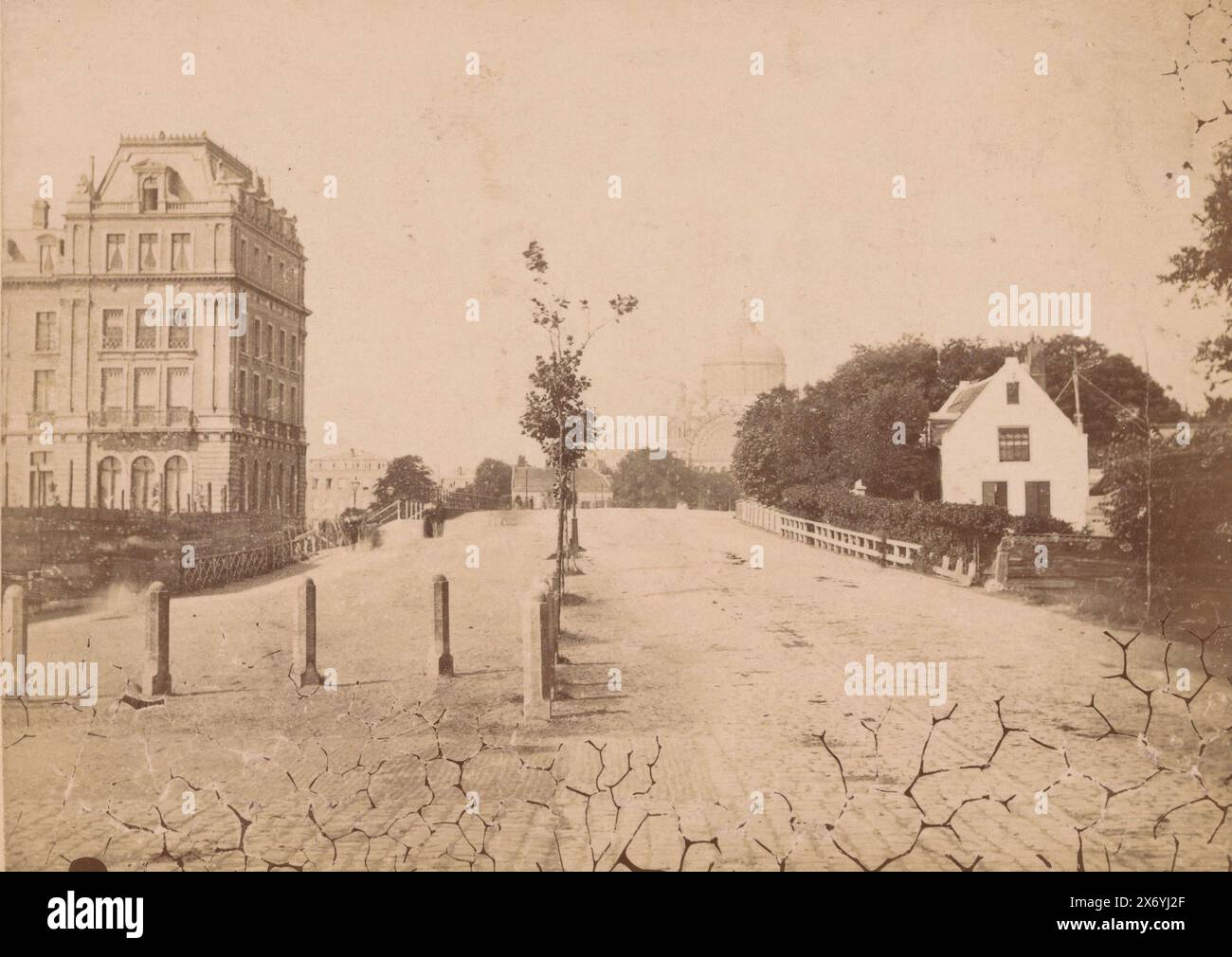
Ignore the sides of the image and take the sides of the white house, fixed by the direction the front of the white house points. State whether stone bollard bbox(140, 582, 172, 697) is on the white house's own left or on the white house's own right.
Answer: on the white house's own right

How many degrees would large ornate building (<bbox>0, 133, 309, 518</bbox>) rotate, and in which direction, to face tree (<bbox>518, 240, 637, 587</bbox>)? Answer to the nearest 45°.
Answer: approximately 45° to its left

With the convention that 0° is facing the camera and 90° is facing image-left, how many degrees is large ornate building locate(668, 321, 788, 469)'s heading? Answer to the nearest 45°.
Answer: approximately 0°

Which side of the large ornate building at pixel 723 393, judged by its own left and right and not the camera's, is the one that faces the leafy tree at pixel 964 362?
front

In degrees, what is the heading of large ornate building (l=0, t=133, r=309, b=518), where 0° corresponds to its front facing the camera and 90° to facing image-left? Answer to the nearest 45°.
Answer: approximately 0°

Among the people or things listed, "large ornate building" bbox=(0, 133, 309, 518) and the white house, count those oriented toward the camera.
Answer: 2

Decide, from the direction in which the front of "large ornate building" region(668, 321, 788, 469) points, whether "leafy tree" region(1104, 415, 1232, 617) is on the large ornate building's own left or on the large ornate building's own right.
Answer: on the large ornate building's own left

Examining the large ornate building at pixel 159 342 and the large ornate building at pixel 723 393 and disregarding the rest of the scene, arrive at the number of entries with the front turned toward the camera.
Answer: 2
